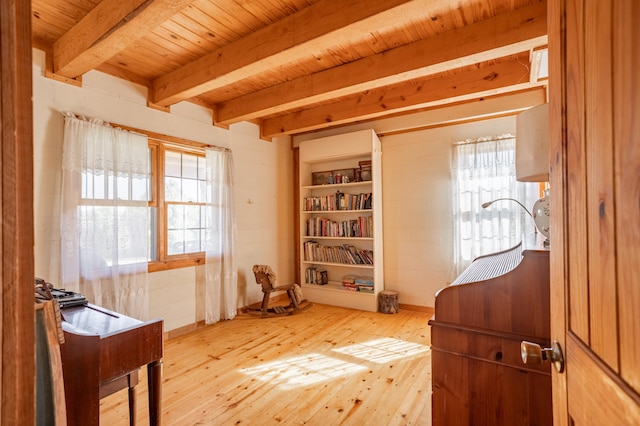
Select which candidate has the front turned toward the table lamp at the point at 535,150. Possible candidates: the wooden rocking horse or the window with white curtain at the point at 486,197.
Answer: the window with white curtain

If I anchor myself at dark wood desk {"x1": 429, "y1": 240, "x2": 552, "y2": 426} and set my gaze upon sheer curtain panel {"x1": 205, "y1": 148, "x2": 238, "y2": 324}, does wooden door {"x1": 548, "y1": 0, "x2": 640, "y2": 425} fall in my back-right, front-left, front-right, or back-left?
back-left

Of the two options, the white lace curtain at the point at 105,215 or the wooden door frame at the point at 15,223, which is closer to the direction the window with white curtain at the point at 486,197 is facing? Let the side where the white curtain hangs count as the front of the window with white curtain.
the wooden door frame

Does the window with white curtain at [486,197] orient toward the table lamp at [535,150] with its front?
yes

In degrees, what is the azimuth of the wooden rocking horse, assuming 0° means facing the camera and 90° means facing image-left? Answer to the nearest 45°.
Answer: approximately 90°

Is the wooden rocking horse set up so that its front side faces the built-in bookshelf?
no

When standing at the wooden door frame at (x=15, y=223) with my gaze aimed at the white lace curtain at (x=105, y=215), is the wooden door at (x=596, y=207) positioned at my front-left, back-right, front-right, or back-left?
back-right

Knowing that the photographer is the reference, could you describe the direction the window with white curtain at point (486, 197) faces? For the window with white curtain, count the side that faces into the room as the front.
facing the viewer

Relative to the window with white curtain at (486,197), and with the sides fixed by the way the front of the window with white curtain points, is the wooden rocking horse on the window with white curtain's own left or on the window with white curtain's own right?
on the window with white curtain's own right

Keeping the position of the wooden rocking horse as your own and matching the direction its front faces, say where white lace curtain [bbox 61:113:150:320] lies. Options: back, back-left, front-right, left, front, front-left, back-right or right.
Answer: front-left

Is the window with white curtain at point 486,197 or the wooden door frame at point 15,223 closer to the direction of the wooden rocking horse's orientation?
the wooden door frame

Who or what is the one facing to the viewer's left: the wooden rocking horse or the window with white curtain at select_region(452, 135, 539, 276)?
the wooden rocking horse

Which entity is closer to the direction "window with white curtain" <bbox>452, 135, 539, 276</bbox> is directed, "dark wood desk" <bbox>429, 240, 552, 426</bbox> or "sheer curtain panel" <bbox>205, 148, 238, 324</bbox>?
the dark wood desk

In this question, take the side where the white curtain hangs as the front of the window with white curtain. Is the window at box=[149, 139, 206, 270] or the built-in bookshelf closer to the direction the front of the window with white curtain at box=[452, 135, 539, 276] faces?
the window

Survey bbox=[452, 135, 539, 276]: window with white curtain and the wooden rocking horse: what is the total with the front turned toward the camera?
1

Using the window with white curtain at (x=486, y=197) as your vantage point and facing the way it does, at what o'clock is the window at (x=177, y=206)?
The window is roughly at 2 o'clock from the window with white curtain.
